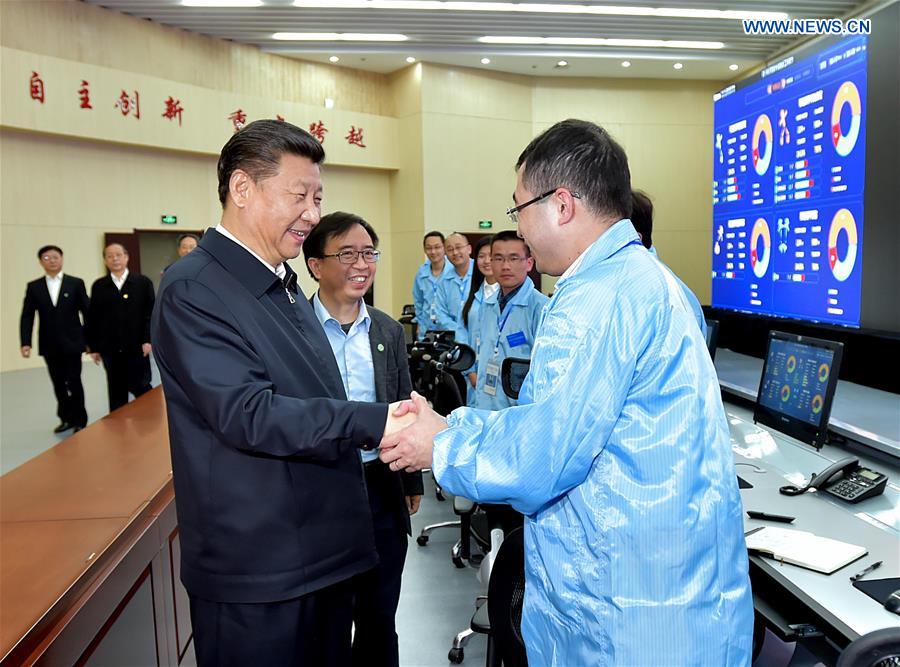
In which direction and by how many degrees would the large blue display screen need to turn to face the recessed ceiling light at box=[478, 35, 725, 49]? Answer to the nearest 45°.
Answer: approximately 90° to its right

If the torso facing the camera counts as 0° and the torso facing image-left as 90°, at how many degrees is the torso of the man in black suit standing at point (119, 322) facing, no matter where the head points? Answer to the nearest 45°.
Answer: approximately 0°

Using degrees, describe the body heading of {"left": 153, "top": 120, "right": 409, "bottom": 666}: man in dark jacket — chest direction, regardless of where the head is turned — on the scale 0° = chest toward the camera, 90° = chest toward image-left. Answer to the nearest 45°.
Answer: approximately 315°

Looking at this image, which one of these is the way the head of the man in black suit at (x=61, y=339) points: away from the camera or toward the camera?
toward the camera

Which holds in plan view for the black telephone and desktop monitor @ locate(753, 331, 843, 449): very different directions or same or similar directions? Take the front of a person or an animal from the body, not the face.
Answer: same or similar directions

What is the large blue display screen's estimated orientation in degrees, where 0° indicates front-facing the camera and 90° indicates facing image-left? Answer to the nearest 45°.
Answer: approximately 45°

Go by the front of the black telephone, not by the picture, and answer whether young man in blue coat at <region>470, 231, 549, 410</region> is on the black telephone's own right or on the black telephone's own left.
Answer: on the black telephone's own right

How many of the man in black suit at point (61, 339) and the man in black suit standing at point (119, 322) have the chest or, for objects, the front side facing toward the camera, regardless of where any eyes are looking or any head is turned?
2

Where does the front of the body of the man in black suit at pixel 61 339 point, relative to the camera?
toward the camera

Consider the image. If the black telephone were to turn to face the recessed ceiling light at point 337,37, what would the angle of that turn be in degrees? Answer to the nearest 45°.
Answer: approximately 90° to its right

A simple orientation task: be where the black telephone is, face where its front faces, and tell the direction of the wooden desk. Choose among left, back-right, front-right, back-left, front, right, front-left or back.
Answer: front

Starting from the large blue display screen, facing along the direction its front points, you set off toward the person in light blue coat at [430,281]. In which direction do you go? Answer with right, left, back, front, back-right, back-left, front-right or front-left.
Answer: front-right

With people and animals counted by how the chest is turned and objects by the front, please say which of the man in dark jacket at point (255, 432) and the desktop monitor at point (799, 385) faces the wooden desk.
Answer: the desktop monitor

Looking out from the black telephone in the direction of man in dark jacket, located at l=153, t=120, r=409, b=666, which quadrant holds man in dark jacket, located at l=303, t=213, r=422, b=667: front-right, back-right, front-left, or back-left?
front-right

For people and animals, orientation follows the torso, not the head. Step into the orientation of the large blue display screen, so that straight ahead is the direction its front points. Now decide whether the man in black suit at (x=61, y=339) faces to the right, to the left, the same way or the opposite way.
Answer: to the left

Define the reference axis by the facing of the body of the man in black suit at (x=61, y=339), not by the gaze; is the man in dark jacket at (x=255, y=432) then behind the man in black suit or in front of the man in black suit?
in front
